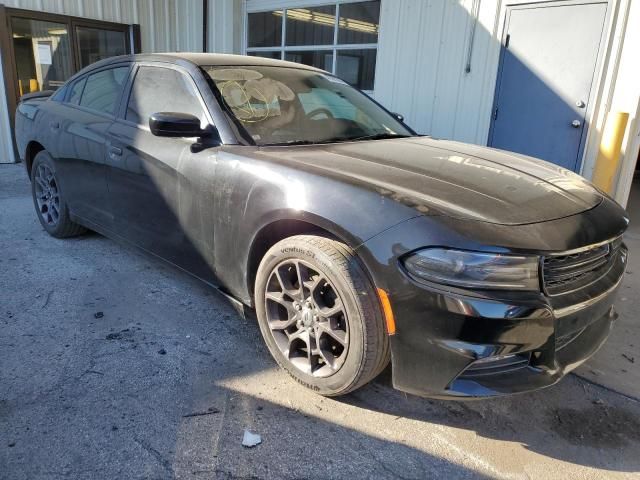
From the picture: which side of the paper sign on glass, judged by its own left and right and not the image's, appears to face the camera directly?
front

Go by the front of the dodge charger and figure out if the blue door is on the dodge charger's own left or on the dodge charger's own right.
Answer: on the dodge charger's own left

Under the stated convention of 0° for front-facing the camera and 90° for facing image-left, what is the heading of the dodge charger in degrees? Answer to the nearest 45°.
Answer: approximately 315°

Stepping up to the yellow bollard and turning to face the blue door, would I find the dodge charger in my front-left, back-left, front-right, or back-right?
front-left

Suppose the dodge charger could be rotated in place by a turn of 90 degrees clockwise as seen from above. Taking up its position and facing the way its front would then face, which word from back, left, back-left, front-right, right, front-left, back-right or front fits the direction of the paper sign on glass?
right

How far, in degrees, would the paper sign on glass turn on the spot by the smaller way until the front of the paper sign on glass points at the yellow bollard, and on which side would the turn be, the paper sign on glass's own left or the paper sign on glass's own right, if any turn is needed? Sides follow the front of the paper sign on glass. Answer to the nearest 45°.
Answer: approximately 45° to the paper sign on glass's own left

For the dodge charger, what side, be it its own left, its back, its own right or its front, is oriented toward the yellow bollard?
left

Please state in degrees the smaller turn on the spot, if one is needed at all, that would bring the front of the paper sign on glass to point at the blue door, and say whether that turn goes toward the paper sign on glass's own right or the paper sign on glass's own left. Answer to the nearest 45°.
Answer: approximately 45° to the paper sign on glass's own left
